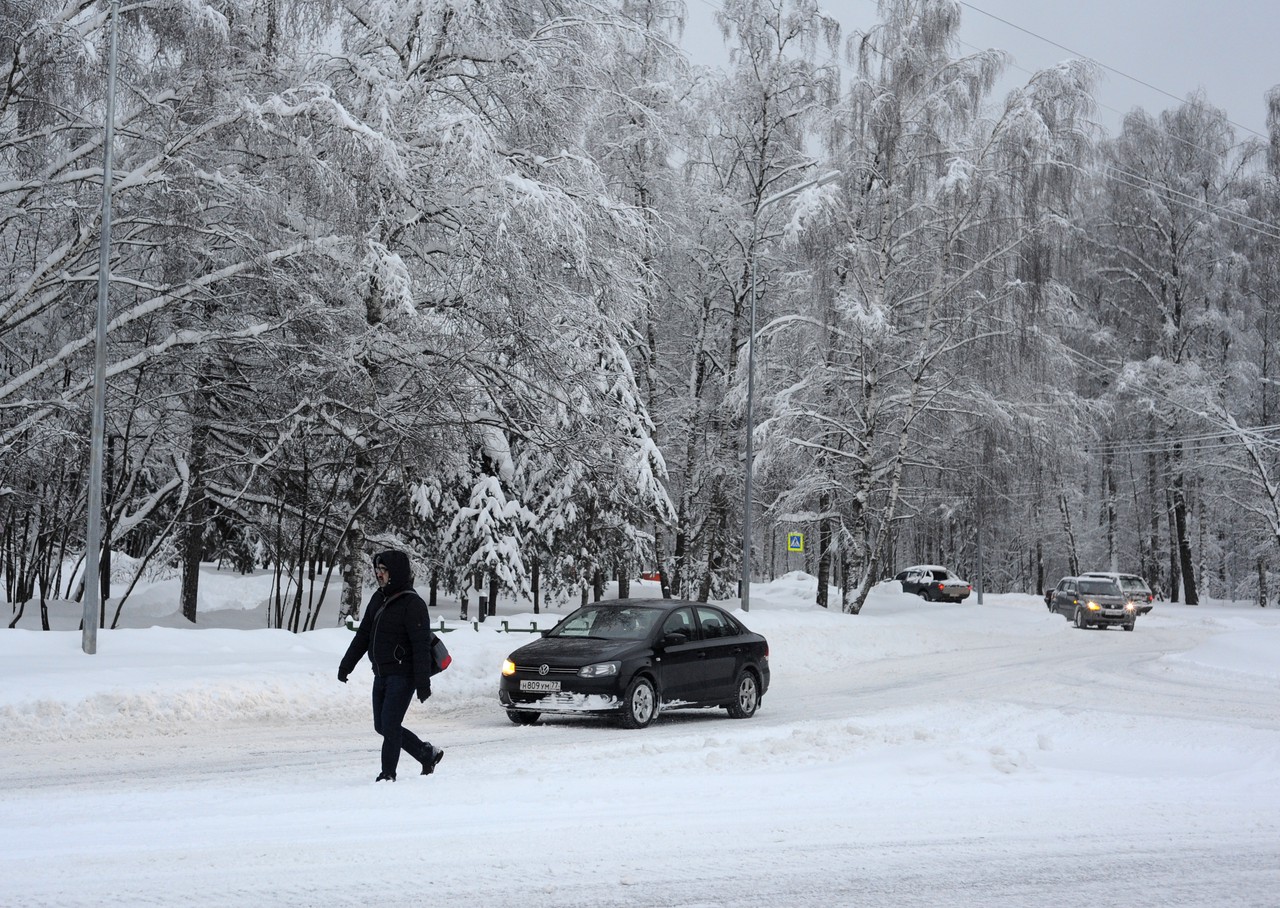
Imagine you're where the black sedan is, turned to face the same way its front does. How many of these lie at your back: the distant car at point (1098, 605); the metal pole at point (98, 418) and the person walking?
1

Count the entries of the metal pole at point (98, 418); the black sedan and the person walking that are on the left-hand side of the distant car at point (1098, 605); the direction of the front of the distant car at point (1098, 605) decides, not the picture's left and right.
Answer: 0

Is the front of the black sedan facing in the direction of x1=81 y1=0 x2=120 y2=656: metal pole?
no

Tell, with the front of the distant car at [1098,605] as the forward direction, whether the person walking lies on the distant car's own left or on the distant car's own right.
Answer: on the distant car's own right

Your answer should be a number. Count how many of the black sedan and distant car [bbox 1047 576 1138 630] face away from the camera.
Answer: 0

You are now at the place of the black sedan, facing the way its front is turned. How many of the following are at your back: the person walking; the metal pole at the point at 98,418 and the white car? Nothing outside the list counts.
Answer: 1

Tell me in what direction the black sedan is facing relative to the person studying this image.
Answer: facing the viewer and to the left of the viewer

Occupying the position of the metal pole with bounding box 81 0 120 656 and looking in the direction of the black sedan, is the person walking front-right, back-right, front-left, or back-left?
front-right

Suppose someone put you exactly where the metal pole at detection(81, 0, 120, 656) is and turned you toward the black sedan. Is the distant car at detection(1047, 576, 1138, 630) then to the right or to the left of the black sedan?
left

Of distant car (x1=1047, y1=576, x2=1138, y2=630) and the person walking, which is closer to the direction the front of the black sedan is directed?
the person walking

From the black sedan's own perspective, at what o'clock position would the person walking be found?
The person walking is roughly at 11 o'clock from the black sedan.

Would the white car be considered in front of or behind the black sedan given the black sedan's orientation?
behind

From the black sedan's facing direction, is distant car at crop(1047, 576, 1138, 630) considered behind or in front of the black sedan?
behind

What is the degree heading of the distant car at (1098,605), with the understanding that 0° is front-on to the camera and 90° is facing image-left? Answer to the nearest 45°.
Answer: approximately 315°
